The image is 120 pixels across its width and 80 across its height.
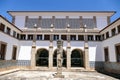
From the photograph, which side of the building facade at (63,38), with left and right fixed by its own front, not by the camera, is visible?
front
